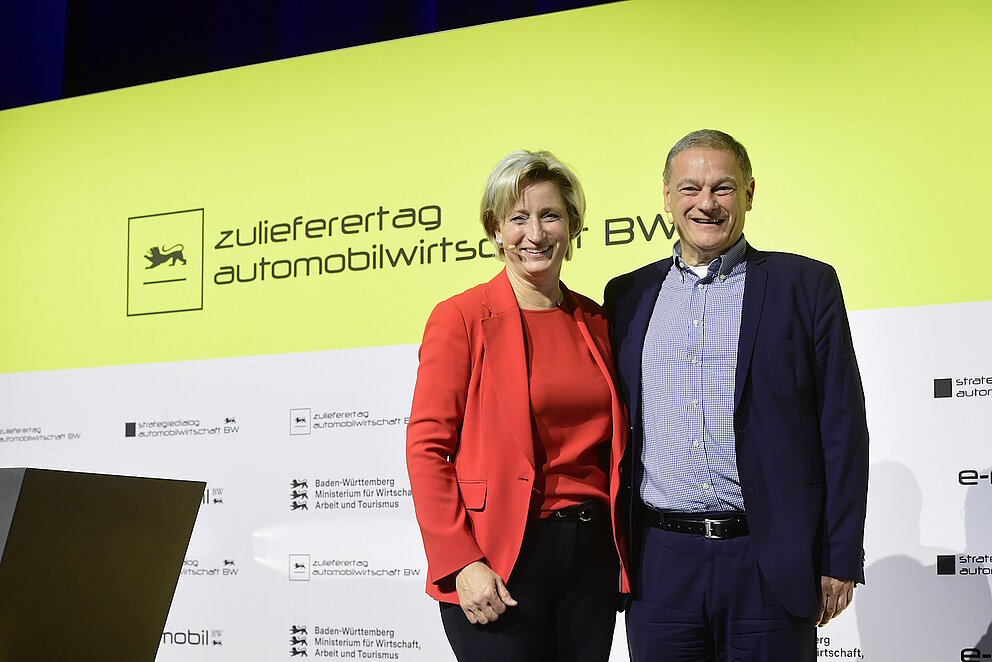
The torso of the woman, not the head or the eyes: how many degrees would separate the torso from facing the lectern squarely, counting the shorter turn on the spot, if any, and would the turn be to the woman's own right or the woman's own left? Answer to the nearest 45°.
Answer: approximately 135° to the woman's own right

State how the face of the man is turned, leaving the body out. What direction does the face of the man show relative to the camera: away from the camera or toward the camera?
toward the camera

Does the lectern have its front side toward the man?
no

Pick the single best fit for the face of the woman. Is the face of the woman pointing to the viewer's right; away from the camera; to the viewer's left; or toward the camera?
toward the camera

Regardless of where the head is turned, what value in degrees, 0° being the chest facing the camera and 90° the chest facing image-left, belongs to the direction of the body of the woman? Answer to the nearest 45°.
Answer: approximately 315°
